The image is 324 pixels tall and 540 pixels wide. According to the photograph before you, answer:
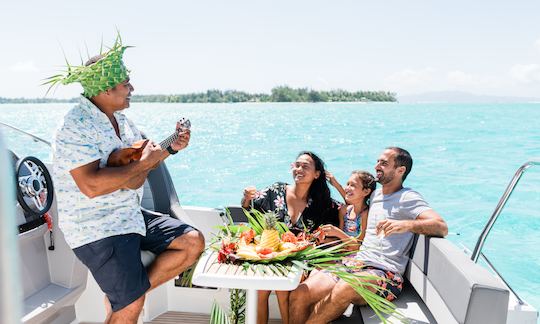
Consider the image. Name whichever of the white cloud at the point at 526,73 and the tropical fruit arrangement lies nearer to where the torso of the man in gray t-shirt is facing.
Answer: the tropical fruit arrangement

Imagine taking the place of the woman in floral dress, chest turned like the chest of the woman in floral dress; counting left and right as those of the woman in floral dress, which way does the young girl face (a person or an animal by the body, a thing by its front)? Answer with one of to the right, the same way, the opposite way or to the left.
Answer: the same way

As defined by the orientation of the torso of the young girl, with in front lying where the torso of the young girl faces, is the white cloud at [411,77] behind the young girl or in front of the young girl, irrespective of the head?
behind

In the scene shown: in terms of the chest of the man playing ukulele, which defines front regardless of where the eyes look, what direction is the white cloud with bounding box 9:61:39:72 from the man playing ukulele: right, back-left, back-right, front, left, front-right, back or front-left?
left

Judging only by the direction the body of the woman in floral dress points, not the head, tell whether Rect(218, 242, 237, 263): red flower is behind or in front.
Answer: in front

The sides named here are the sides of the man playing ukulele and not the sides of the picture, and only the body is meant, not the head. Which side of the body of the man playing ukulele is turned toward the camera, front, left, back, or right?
right

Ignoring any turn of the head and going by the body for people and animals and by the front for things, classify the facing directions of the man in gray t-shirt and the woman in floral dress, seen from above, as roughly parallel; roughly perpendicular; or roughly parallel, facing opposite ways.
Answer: roughly parallel

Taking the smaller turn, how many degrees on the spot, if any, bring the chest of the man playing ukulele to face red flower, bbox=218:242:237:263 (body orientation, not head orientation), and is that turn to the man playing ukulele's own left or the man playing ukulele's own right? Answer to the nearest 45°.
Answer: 0° — they already face it

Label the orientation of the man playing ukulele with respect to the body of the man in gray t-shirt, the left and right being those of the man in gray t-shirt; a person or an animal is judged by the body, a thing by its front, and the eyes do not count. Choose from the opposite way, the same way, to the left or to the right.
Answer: the opposite way

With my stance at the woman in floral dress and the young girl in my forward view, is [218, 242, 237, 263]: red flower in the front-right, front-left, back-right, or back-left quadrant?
back-right

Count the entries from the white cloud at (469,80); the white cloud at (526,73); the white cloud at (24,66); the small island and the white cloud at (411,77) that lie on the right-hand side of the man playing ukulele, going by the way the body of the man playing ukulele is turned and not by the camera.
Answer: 0

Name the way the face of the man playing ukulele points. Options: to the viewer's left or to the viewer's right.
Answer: to the viewer's right

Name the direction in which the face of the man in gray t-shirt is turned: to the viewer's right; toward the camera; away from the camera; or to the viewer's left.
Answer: to the viewer's left

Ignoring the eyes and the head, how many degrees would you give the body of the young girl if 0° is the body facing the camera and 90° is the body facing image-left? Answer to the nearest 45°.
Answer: approximately 45°

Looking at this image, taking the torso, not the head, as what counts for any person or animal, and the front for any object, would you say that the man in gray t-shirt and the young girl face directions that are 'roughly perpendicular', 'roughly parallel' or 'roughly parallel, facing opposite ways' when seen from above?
roughly parallel

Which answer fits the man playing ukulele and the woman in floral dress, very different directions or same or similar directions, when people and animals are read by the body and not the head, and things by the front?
very different directions

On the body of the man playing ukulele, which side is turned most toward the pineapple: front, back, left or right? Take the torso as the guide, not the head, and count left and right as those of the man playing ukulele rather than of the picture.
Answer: front

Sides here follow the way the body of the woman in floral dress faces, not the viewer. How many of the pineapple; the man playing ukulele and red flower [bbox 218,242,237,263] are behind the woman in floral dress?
0

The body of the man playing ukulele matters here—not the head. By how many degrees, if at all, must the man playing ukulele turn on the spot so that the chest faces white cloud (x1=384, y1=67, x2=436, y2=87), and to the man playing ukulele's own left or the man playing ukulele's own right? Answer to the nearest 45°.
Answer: approximately 45° to the man playing ukulele's own left
